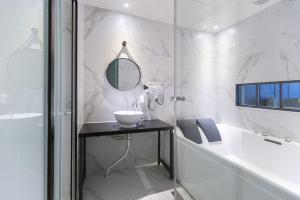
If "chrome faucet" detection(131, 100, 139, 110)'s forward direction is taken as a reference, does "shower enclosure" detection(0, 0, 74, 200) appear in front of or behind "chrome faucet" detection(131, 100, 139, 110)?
in front

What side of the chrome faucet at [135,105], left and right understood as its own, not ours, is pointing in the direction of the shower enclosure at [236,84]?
left

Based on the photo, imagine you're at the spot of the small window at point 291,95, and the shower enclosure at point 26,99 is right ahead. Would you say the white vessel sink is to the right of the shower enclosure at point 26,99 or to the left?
right

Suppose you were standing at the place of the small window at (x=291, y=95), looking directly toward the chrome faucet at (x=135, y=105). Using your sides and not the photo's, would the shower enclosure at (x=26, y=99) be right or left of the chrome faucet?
left

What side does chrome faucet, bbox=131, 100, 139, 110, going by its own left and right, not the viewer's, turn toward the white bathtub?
left

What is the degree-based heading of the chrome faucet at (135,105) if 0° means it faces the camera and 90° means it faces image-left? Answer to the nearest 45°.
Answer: approximately 45°
